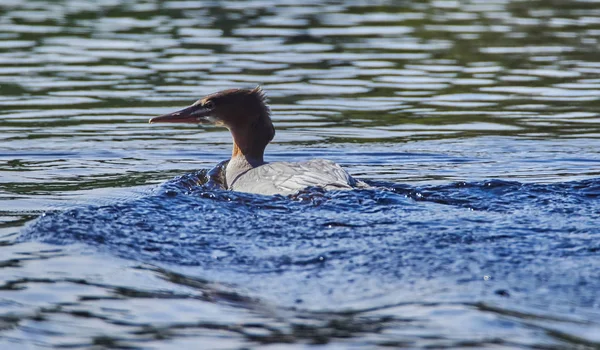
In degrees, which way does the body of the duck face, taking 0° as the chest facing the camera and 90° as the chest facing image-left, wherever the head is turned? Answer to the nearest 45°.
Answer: approximately 90°
